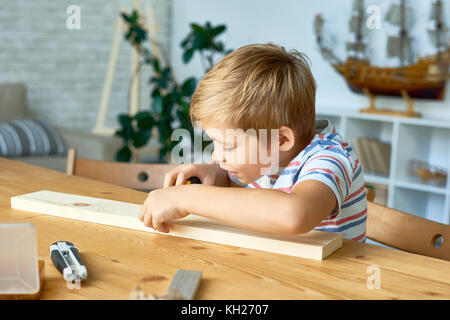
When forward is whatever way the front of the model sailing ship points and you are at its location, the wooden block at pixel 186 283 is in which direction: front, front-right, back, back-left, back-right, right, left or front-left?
left

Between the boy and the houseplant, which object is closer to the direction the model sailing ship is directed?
the houseplant

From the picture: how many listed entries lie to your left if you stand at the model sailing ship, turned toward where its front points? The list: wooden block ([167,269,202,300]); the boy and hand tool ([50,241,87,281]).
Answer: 3

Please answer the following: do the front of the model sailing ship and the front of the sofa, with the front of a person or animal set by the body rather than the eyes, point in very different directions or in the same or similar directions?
very different directions

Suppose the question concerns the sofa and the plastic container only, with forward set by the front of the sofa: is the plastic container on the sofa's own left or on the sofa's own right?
on the sofa's own right

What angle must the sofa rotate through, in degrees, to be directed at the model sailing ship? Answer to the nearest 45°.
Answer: approximately 45° to its left

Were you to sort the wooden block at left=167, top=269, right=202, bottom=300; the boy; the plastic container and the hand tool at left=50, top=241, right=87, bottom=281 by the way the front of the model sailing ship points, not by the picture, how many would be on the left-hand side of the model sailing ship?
4

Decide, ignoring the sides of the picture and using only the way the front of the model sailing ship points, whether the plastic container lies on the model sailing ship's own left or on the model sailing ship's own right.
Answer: on the model sailing ship's own left

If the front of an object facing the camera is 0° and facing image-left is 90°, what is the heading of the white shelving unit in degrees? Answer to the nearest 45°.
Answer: approximately 45°

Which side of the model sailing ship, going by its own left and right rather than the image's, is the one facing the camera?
left

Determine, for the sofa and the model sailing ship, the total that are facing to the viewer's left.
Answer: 1

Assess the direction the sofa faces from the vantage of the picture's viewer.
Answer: facing the viewer and to the right of the viewer

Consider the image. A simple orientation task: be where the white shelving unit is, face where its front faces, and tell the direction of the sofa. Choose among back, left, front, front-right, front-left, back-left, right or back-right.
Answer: front-right

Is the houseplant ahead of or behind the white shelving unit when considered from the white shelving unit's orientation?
ahead
